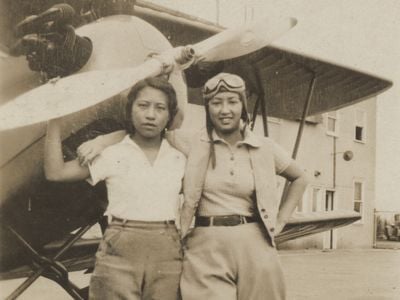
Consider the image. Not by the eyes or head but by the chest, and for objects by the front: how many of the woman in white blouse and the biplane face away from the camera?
0

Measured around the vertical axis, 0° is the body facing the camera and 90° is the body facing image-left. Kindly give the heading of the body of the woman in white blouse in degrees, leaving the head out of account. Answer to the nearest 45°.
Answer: approximately 0°

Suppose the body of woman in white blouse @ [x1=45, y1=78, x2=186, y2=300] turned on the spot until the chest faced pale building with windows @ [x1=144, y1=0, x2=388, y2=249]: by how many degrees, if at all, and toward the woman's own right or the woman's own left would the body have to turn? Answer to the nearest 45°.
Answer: approximately 135° to the woman's own left
